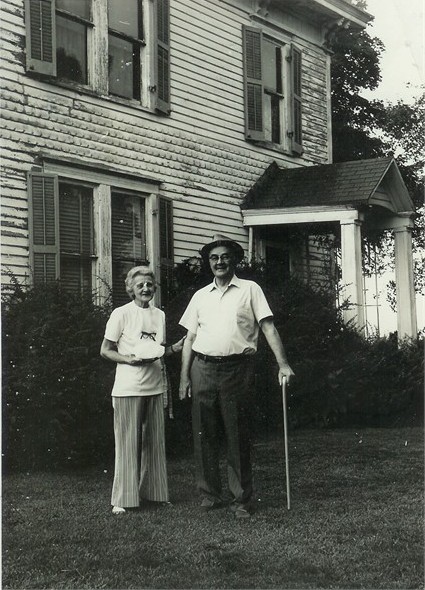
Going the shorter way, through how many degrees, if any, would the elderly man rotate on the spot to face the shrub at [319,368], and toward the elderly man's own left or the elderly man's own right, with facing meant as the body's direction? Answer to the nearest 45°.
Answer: approximately 180°

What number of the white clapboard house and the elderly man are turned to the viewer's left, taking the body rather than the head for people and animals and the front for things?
0

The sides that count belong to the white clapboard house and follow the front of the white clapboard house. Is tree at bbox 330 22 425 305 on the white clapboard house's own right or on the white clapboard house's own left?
on the white clapboard house's own left

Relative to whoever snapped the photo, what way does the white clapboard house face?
facing the viewer and to the right of the viewer

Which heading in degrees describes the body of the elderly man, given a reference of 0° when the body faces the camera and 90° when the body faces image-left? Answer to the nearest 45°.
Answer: approximately 0°

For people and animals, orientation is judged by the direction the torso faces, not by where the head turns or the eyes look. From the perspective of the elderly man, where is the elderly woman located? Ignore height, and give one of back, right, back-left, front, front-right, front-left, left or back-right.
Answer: right

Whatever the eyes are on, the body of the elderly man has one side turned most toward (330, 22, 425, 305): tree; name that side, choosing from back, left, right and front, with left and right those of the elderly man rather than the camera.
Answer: back

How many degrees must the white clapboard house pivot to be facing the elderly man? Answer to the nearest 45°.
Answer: approximately 45° to its right
